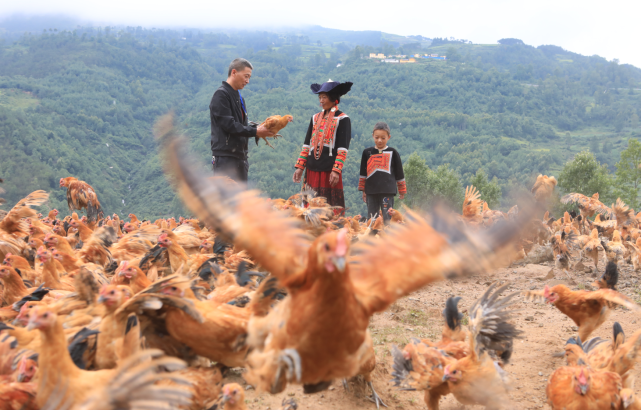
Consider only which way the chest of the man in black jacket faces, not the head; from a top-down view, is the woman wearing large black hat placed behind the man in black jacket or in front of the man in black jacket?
in front

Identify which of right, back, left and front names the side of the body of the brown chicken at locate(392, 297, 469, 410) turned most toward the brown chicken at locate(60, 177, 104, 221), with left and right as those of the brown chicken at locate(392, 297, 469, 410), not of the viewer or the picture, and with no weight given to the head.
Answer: right

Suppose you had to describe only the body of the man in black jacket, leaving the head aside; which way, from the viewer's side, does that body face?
to the viewer's right

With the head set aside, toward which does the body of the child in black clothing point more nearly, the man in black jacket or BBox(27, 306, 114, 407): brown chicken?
the brown chicken

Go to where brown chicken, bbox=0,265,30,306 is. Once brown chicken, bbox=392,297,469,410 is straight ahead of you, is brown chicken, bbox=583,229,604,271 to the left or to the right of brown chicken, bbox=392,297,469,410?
left

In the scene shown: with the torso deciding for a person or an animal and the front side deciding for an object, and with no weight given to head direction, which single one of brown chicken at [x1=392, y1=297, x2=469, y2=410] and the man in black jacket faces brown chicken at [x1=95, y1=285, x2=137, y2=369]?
brown chicken at [x1=392, y1=297, x2=469, y2=410]

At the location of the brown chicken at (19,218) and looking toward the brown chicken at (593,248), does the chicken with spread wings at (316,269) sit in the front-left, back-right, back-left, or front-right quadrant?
front-right

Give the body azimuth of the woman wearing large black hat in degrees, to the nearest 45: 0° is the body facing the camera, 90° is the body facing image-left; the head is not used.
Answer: approximately 45°

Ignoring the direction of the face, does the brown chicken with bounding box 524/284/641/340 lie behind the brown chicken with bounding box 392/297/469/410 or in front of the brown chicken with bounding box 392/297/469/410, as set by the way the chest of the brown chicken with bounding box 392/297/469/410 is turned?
behind

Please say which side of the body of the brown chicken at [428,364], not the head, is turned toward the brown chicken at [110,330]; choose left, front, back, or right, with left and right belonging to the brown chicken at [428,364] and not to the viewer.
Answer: front

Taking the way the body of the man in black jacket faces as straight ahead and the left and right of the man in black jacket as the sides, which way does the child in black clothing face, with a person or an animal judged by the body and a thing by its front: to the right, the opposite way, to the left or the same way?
to the right

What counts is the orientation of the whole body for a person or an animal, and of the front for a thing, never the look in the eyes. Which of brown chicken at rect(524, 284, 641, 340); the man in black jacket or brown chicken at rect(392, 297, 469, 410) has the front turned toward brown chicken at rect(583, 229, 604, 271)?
the man in black jacket
